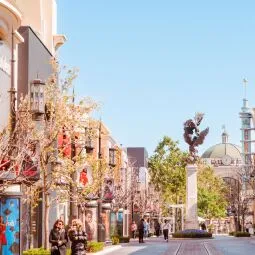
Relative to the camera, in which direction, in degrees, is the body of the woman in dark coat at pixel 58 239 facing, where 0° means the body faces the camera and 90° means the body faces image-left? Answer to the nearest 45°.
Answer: approximately 0°

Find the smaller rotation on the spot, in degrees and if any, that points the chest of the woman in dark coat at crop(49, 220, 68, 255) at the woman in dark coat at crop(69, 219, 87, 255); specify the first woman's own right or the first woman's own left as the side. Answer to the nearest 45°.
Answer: approximately 45° to the first woman's own left
